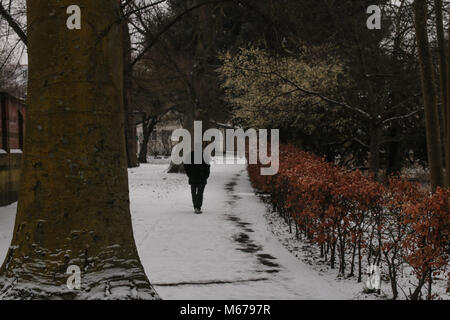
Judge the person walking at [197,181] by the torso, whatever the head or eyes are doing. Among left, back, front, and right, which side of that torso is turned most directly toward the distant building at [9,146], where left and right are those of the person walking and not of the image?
left

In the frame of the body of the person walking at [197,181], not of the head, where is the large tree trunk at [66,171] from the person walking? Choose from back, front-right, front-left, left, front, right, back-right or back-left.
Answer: back

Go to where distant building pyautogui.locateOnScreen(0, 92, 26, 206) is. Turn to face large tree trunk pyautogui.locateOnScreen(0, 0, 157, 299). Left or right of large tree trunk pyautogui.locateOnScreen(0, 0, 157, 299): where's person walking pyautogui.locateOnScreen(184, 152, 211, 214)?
left

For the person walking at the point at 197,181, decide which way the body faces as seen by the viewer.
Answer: away from the camera

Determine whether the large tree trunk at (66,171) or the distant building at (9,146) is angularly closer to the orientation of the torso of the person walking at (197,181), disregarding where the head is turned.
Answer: the distant building
